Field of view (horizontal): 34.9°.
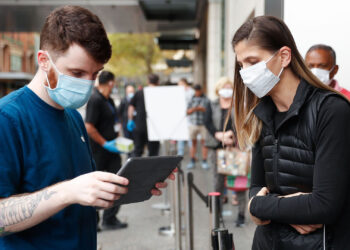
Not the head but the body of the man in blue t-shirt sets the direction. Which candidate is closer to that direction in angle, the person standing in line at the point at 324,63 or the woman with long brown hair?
the woman with long brown hair

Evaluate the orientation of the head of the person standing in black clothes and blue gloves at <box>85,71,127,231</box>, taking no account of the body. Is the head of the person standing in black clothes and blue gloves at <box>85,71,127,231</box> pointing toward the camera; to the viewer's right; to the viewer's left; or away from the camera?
to the viewer's right

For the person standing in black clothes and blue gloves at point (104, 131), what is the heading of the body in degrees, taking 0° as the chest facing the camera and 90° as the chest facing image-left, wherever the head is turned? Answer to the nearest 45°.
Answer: approximately 270°

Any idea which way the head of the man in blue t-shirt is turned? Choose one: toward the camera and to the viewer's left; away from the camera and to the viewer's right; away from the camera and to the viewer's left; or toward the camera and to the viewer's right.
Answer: toward the camera and to the viewer's right

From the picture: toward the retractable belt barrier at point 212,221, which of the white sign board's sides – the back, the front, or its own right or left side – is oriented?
front

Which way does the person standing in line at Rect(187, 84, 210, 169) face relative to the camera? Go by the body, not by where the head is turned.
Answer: toward the camera

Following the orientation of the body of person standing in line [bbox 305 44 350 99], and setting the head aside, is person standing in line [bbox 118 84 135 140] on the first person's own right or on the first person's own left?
on the first person's own right

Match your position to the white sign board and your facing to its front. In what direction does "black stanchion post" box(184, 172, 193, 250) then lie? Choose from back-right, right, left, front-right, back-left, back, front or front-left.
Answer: front

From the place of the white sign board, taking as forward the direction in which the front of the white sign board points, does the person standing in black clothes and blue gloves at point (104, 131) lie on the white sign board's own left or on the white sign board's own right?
on the white sign board's own right

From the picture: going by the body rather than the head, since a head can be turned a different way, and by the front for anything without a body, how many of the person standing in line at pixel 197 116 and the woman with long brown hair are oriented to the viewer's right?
0

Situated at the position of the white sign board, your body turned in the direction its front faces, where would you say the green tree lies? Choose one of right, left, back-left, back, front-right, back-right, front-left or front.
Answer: back

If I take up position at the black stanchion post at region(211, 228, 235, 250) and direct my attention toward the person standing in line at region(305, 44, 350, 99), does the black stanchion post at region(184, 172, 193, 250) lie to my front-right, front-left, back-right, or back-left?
front-left

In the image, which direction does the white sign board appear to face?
toward the camera

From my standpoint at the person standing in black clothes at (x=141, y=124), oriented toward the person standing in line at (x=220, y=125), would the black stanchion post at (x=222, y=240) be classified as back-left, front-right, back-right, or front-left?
front-right
